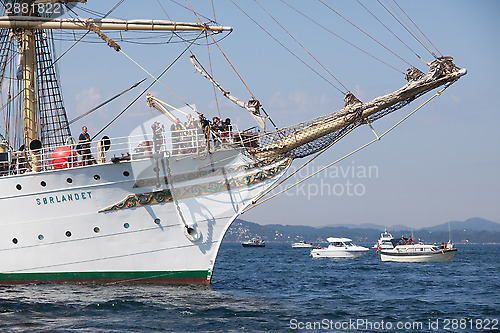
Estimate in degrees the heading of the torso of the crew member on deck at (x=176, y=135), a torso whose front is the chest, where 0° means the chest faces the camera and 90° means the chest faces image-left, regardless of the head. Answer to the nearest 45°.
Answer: approximately 0°

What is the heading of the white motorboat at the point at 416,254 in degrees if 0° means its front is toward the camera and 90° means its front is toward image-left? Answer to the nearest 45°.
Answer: approximately 270°

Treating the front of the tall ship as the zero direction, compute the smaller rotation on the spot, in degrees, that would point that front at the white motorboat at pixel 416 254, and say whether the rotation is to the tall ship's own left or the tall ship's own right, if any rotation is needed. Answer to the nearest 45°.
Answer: approximately 45° to the tall ship's own left

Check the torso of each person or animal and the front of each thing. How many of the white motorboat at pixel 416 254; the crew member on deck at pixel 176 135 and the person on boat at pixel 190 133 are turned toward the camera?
2

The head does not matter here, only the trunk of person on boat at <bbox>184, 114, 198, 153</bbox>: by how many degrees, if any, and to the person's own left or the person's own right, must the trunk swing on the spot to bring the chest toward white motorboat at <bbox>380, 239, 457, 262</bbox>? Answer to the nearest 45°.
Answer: approximately 135° to the person's own left

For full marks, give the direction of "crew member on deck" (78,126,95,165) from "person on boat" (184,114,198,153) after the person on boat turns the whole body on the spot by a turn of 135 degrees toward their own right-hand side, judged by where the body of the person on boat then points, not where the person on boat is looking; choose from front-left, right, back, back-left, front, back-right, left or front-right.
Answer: front-left

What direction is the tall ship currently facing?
to the viewer's right

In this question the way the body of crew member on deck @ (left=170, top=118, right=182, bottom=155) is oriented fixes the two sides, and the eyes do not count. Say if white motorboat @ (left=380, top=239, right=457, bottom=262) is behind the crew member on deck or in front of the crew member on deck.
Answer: behind

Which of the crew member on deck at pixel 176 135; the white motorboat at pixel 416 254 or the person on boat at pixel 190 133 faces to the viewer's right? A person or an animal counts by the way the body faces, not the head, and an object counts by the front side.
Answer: the white motorboat
